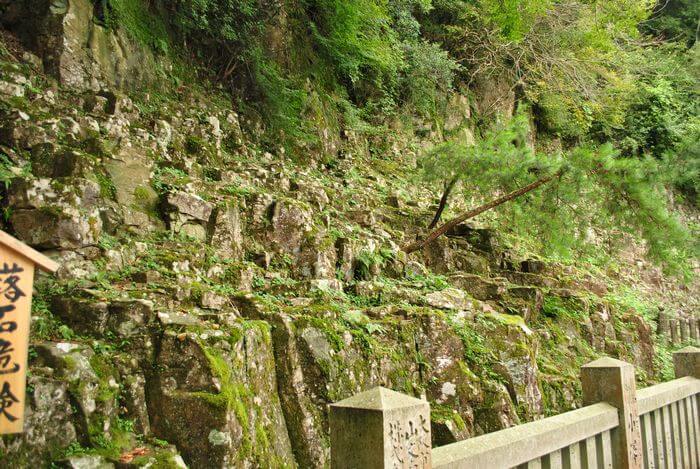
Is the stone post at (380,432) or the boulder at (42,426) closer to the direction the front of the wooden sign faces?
the stone post

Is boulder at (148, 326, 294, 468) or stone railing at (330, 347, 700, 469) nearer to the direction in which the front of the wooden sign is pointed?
the stone railing

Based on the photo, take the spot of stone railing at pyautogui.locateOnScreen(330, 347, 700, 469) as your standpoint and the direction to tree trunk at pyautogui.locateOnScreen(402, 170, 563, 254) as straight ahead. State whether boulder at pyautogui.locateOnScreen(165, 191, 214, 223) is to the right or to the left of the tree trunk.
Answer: left

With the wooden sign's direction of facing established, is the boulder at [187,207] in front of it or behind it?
behind

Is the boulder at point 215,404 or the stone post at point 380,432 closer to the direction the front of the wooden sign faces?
the stone post

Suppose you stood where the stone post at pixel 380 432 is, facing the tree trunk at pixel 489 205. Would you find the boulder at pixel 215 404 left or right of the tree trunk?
left

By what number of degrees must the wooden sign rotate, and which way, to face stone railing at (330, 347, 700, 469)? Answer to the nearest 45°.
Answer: approximately 90° to its left

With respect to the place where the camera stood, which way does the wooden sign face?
facing the viewer

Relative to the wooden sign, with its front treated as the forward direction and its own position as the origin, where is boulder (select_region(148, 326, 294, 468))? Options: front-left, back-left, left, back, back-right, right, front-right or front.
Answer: back-left
